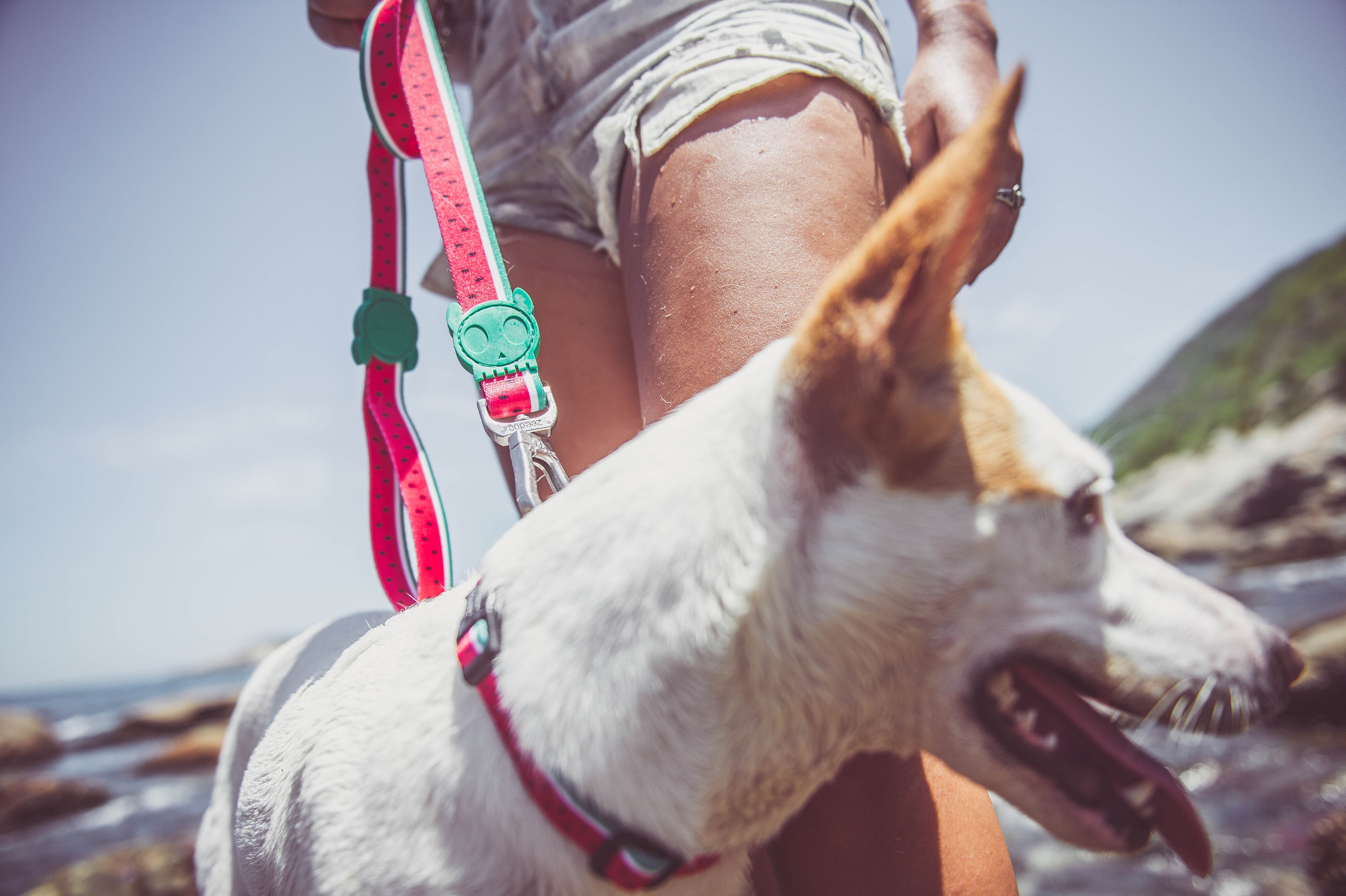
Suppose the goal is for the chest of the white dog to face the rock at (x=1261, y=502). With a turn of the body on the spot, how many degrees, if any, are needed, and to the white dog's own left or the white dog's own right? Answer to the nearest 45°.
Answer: approximately 45° to the white dog's own left

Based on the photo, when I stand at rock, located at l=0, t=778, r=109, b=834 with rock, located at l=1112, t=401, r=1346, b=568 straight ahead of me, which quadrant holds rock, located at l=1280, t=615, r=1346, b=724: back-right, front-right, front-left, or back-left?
front-right

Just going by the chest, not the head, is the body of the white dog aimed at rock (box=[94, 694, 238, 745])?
no

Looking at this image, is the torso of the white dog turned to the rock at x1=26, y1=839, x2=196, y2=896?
no

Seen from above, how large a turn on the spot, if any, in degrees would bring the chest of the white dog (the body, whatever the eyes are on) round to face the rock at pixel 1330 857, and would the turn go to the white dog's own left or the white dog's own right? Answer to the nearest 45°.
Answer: approximately 45° to the white dog's own left

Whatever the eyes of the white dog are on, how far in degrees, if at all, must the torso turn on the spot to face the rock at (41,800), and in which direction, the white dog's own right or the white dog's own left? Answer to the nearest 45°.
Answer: approximately 135° to the white dog's own left

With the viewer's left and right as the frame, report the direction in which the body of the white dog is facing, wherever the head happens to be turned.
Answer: facing to the right of the viewer

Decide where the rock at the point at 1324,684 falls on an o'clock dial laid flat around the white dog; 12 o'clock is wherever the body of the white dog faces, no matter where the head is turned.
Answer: The rock is roughly at 10 o'clock from the white dog.

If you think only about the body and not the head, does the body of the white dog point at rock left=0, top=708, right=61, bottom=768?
no
